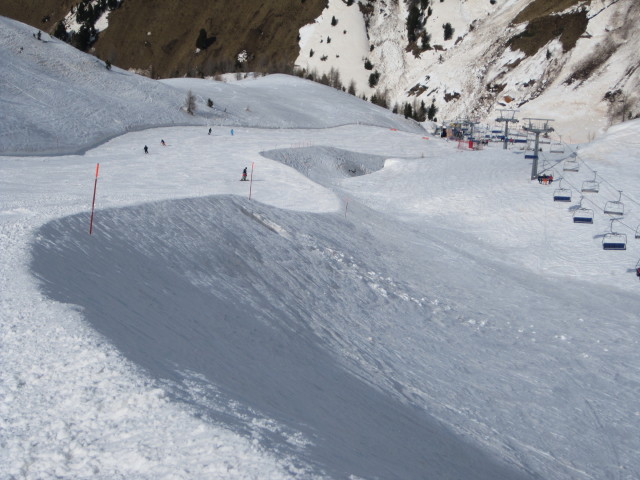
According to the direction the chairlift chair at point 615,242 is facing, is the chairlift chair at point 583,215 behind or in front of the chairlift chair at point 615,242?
behind

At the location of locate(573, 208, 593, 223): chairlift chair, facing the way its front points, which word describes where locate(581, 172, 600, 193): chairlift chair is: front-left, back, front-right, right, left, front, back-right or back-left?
back

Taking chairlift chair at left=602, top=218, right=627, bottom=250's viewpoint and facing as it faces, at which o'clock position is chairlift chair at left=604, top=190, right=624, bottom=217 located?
chairlift chair at left=604, top=190, right=624, bottom=217 is roughly at 6 o'clock from chairlift chair at left=602, top=218, right=627, bottom=250.

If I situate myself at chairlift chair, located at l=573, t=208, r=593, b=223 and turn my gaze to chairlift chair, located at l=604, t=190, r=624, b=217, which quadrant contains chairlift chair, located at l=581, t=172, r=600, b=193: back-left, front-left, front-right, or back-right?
front-left

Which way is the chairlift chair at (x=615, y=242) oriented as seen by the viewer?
toward the camera

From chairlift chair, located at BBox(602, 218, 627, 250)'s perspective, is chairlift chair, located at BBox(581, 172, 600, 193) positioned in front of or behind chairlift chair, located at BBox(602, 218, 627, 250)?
behind
